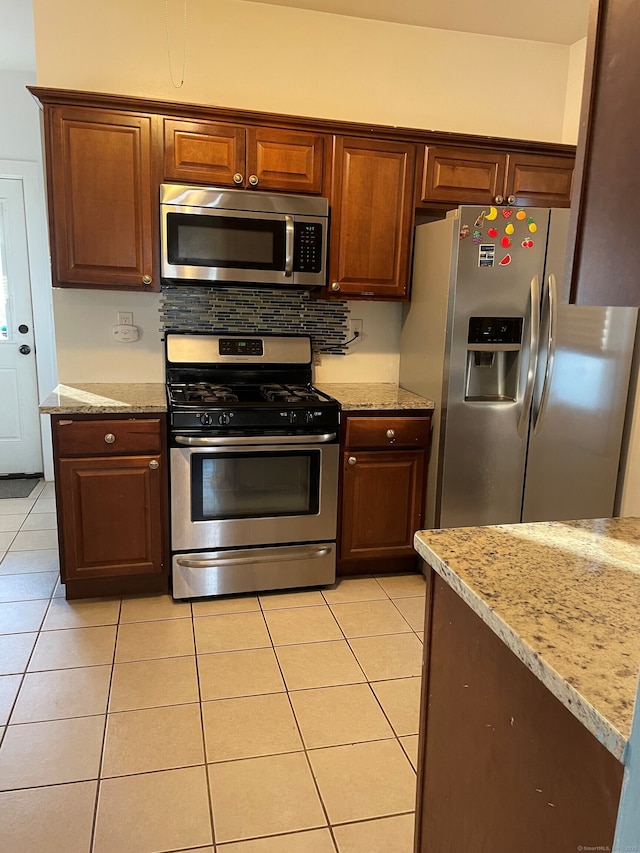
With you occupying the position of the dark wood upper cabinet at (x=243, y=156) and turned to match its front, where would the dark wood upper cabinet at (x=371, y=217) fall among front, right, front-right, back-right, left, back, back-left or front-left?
left

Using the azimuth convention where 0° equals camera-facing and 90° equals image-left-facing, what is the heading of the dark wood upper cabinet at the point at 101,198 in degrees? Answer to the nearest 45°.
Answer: approximately 0°

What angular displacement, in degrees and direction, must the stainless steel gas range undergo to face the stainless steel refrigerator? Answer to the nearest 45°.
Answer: approximately 90° to its left

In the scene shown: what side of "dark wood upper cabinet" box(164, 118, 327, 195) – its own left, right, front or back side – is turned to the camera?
front

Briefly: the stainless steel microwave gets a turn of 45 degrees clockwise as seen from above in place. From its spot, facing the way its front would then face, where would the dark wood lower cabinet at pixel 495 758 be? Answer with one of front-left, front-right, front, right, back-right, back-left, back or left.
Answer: front-left

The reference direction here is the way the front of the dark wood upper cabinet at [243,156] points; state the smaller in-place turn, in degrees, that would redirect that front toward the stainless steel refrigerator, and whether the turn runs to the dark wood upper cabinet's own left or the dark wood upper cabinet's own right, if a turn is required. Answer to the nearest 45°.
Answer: approximately 90° to the dark wood upper cabinet's own left

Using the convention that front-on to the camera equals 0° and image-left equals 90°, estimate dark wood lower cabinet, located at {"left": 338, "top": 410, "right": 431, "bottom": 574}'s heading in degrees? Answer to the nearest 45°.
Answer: approximately 0°

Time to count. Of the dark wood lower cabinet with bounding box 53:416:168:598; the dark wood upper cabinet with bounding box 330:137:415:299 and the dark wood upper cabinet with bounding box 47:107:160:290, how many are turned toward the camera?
3

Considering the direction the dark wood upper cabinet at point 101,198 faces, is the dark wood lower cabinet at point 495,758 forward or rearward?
forward

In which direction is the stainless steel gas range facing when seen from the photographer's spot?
facing the viewer

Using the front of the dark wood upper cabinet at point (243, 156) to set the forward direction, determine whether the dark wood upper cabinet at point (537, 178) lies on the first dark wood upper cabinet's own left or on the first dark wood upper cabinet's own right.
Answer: on the first dark wood upper cabinet's own left

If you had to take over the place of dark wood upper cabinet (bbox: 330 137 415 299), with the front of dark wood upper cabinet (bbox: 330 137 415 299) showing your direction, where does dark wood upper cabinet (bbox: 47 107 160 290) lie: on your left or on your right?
on your right

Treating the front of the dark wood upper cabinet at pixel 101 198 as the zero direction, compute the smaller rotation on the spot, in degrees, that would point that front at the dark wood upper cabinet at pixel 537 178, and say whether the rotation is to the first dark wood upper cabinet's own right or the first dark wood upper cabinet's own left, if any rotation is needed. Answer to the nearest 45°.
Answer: approximately 90° to the first dark wood upper cabinet's own left
